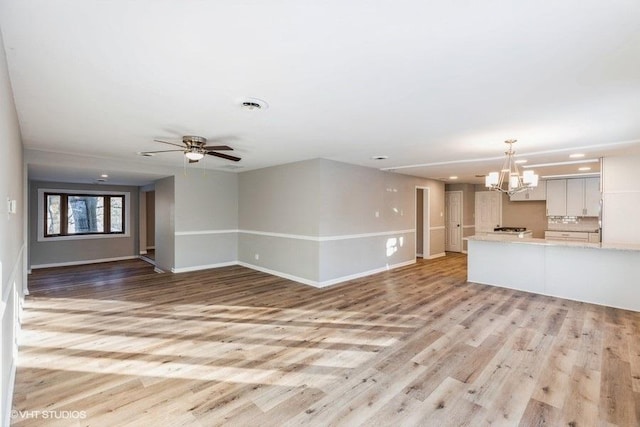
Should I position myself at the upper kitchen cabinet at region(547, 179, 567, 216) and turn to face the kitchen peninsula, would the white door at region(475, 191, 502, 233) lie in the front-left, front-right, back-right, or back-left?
back-right

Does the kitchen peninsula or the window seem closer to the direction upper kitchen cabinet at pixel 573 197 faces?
the kitchen peninsula

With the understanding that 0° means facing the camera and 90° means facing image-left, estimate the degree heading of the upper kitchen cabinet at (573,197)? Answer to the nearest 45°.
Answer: approximately 0°

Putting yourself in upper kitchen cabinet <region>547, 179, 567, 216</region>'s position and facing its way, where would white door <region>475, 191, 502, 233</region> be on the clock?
The white door is roughly at 4 o'clock from the upper kitchen cabinet.

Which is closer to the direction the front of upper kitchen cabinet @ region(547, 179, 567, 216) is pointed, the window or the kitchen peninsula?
the kitchen peninsula

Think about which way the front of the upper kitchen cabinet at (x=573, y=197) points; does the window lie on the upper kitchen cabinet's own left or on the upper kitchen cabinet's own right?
on the upper kitchen cabinet's own right

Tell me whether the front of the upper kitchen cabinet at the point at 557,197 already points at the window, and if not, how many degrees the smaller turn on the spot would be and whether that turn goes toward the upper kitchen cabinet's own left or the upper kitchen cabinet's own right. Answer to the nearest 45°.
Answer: approximately 45° to the upper kitchen cabinet's own right

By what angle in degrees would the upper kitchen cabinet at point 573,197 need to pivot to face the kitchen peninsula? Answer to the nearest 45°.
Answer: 0° — it already faces it
